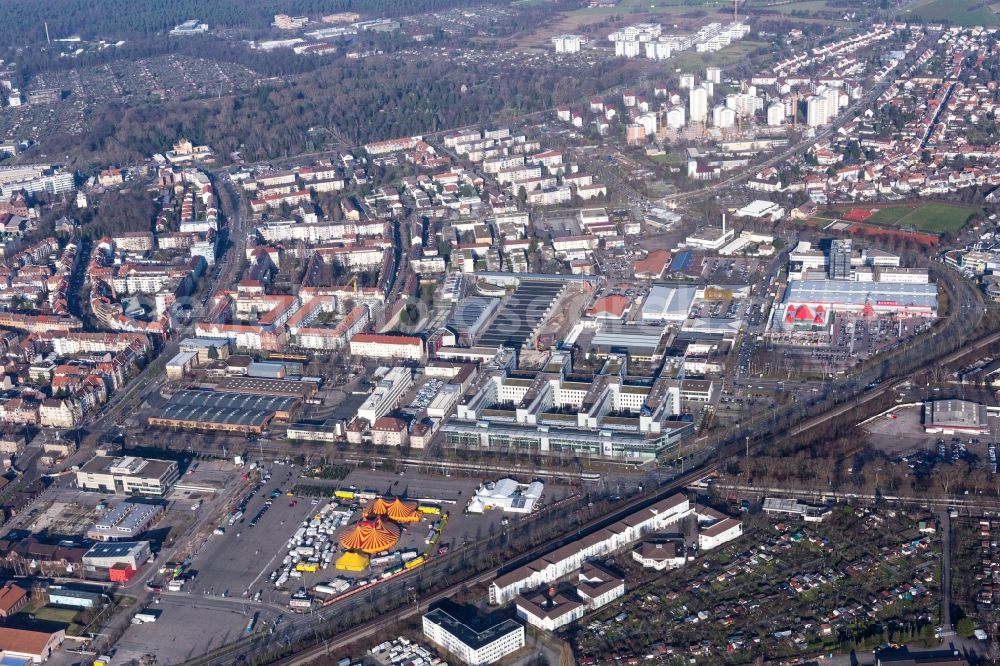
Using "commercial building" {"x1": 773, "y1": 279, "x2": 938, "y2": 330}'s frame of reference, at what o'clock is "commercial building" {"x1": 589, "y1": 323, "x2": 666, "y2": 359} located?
"commercial building" {"x1": 589, "y1": 323, "x2": 666, "y2": 359} is roughly at 2 o'clock from "commercial building" {"x1": 773, "y1": 279, "x2": 938, "y2": 330}.

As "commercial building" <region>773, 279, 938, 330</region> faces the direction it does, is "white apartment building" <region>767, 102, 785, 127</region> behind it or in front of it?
behind

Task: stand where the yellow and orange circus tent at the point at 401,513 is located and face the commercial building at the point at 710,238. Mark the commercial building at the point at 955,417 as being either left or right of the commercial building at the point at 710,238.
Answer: right

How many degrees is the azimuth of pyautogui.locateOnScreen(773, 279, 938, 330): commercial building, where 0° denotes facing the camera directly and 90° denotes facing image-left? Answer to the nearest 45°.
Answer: approximately 0°

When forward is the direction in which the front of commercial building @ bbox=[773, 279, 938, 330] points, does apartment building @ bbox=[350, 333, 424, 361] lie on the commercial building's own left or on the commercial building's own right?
on the commercial building's own right

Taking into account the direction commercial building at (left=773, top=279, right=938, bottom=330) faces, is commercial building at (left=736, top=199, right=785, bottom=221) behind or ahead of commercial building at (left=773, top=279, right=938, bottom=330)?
behind

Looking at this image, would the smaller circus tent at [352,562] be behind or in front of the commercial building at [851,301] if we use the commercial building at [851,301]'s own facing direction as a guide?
in front

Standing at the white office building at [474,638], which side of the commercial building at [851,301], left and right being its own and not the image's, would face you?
front

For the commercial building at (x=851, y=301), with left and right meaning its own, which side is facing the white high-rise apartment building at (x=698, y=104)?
back

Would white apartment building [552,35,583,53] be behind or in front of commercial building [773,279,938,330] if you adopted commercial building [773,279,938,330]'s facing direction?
behind

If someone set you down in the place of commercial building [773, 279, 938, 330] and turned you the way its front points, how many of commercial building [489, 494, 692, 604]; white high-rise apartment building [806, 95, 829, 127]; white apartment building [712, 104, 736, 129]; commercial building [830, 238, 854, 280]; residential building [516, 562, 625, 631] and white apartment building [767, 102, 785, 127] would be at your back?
4

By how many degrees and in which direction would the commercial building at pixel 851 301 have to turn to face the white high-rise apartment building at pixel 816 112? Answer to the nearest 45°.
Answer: approximately 180°

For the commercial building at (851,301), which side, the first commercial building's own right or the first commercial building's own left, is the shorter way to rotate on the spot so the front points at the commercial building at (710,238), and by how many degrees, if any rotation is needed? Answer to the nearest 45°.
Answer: approximately 135° to the first commercial building's own right

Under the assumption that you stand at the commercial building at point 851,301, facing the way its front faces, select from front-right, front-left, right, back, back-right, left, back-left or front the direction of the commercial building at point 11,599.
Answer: front-right

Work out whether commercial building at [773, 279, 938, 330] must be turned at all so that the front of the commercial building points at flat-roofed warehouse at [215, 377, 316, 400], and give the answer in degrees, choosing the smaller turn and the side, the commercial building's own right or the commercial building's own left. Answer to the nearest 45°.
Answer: approximately 45° to the commercial building's own right

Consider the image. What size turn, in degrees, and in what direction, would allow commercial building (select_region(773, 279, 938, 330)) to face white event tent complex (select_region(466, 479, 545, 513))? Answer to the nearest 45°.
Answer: approximately 45° to its right
